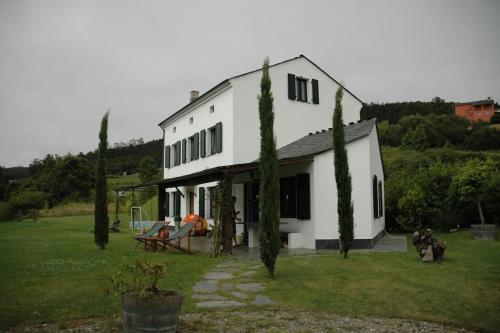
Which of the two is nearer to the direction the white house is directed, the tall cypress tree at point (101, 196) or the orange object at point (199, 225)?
the tall cypress tree

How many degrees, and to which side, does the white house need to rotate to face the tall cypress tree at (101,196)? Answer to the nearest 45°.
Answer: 0° — it already faces it

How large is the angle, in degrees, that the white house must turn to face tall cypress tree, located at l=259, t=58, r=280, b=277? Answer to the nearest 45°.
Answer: approximately 45° to its left

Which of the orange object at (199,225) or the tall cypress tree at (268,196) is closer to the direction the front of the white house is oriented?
the tall cypress tree

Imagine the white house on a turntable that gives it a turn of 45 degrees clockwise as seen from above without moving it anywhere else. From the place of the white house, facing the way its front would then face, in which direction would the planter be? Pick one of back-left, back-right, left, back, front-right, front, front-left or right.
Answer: left

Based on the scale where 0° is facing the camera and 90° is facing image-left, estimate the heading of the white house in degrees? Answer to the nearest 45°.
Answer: approximately 45°
